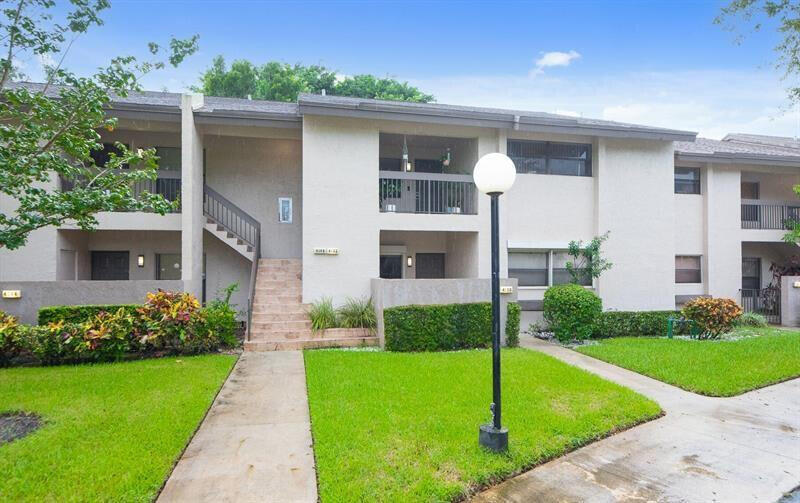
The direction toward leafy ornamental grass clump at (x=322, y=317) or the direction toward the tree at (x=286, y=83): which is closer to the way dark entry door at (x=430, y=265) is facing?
the leafy ornamental grass clump

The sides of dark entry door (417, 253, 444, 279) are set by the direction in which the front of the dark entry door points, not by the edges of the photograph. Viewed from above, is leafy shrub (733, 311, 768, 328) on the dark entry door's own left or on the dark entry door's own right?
on the dark entry door's own left

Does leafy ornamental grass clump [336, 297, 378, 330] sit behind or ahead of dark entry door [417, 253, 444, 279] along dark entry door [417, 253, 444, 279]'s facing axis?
ahead

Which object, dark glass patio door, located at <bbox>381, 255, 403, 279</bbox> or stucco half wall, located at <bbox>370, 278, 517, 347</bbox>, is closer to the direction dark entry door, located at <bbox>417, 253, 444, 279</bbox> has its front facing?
the stucco half wall

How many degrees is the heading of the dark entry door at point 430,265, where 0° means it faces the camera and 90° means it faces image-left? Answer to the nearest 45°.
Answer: approximately 0°

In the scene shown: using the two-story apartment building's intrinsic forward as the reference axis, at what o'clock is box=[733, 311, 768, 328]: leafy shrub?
The leafy shrub is roughly at 9 o'clock from the two-story apartment building.

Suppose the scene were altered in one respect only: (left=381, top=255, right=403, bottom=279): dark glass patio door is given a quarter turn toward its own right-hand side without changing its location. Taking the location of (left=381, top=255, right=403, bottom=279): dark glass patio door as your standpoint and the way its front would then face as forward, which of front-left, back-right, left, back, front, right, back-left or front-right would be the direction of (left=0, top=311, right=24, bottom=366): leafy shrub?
front-left

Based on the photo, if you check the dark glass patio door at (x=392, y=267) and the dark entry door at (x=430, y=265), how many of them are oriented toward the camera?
2

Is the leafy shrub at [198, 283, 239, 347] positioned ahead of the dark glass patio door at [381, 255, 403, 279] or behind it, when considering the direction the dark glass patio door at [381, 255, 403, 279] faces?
ahead

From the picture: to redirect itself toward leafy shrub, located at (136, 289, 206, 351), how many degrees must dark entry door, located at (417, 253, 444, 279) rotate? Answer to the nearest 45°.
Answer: approximately 45° to its right

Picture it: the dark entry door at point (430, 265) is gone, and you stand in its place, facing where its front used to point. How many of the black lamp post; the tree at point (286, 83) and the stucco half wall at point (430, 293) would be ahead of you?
2

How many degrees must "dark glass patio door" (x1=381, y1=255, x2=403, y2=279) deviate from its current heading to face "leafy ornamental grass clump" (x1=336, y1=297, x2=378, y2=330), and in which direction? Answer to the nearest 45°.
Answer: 0° — it already faces it

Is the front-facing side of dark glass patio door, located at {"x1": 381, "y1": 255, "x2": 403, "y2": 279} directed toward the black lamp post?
yes

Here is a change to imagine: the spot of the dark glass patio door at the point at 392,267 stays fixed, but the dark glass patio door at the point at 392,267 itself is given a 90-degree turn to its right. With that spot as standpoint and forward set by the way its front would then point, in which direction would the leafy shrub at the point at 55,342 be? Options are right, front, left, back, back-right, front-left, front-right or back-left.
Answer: front-left

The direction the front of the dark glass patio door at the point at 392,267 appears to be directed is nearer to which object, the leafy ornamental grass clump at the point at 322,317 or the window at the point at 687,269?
the leafy ornamental grass clump
